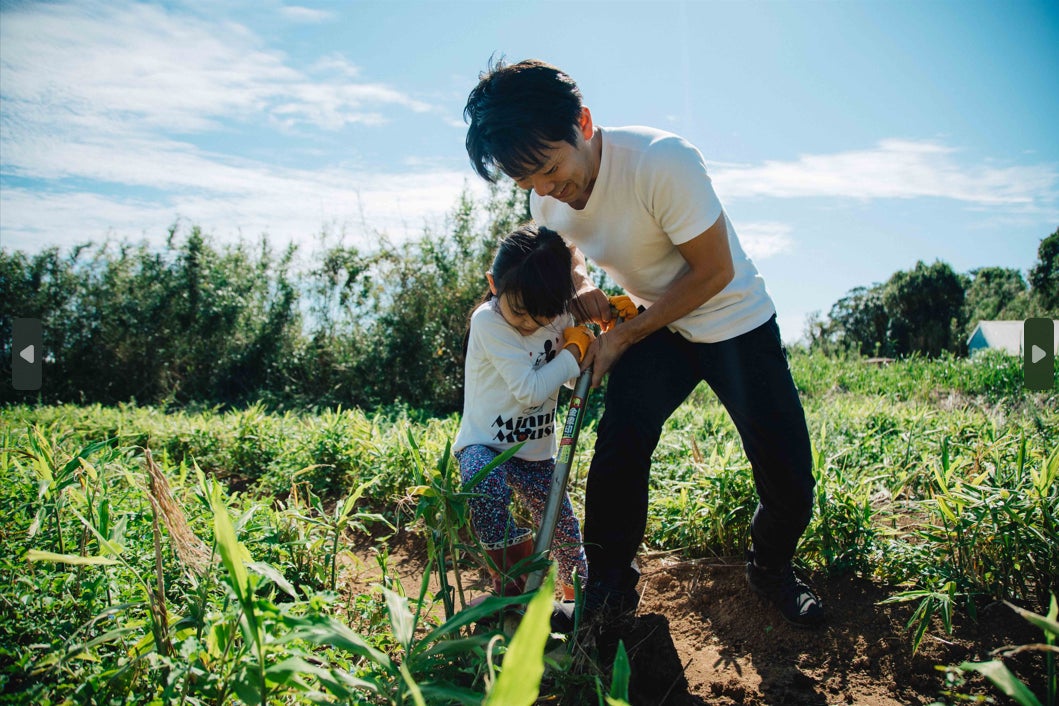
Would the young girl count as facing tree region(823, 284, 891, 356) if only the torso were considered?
no

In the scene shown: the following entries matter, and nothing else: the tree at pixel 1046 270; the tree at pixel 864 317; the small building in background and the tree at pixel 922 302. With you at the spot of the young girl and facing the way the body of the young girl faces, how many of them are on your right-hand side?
0

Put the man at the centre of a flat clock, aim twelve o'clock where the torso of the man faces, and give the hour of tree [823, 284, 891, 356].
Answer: The tree is roughly at 5 o'clock from the man.

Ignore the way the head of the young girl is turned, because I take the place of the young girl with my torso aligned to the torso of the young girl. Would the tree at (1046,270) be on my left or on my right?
on my left

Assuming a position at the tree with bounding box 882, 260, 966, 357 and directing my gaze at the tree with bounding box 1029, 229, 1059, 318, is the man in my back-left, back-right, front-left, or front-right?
back-right

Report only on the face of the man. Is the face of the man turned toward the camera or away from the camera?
toward the camera

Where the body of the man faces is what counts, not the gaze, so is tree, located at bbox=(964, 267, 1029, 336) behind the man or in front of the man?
behind

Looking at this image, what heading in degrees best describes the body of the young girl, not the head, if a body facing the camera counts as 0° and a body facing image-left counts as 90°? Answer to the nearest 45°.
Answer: approximately 315°

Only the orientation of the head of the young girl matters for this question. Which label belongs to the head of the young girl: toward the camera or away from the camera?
toward the camera

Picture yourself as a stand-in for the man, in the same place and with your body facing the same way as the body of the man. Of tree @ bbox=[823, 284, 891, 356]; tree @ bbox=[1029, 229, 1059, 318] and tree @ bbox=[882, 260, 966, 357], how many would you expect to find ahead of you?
0

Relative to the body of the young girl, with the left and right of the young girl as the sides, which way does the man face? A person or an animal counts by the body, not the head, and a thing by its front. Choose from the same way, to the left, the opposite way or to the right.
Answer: to the right

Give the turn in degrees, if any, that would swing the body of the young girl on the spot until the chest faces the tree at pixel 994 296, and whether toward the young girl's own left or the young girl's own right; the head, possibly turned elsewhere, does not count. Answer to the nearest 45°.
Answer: approximately 90° to the young girl's own left

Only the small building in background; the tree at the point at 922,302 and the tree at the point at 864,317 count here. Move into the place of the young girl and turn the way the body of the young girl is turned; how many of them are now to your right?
0

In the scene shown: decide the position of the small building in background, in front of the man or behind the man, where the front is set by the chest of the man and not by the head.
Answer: behind

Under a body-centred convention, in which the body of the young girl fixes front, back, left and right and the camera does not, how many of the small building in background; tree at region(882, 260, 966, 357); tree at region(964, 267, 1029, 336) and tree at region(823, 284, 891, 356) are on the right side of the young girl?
0

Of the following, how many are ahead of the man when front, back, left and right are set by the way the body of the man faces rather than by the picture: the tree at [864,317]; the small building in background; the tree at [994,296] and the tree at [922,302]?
0

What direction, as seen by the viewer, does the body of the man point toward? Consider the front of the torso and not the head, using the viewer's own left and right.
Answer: facing the viewer and to the left of the viewer
